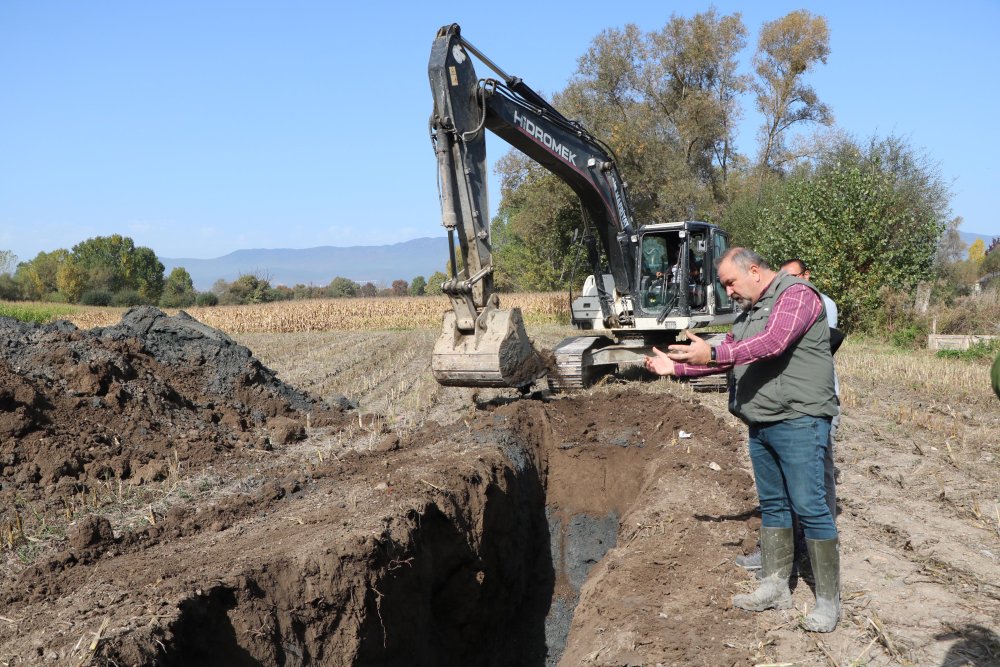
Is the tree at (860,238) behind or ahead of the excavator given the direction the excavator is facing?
behind

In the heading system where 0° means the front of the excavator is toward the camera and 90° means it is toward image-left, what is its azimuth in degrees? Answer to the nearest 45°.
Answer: approximately 45°

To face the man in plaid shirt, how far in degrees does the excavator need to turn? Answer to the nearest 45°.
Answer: approximately 45° to its left

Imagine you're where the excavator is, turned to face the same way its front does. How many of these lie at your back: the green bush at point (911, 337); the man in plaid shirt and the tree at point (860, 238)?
2

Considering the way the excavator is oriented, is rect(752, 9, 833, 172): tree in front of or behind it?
behind

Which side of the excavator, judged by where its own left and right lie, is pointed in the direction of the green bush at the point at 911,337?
back

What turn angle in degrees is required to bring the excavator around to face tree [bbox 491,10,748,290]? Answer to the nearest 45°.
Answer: approximately 135° to its right
